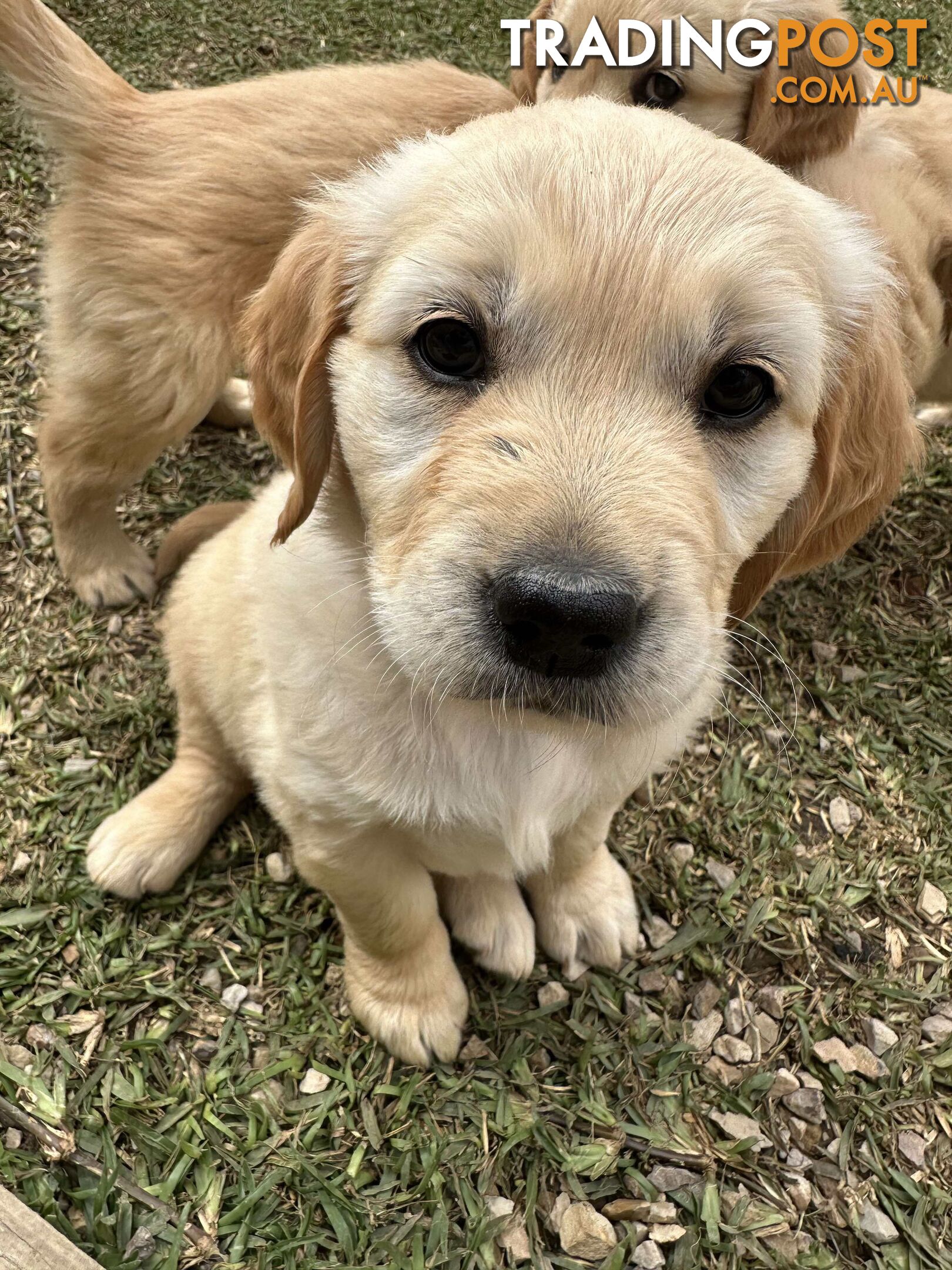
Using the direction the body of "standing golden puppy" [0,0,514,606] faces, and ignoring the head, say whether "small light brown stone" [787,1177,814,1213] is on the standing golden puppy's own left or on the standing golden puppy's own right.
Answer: on the standing golden puppy's own right

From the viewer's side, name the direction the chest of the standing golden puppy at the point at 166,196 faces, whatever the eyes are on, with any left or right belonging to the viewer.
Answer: facing to the right of the viewer

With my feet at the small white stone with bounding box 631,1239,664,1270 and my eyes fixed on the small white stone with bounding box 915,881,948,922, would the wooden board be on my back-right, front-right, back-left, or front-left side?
back-left

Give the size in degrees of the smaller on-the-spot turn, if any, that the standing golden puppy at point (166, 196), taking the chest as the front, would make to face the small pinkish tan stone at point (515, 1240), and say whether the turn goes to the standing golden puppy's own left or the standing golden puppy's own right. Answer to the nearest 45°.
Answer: approximately 90° to the standing golden puppy's own right

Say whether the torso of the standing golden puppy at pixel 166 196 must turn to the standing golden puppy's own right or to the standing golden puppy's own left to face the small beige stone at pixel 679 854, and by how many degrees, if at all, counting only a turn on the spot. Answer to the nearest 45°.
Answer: approximately 45° to the standing golden puppy's own right

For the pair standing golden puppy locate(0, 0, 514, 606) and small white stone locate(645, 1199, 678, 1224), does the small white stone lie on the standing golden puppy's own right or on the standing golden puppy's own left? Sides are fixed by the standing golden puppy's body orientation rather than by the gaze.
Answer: on the standing golden puppy's own right

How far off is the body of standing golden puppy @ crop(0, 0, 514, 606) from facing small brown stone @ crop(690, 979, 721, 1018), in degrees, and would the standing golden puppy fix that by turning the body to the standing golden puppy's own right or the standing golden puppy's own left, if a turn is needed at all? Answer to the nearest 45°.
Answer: approximately 45° to the standing golden puppy's own right

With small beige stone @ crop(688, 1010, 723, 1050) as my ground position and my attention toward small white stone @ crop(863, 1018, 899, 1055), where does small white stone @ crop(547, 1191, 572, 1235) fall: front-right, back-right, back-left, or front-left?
back-right

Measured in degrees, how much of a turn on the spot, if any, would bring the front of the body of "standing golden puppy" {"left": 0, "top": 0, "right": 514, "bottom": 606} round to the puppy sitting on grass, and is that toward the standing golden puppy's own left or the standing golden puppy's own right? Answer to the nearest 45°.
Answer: approximately 90° to the standing golden puppy's own right

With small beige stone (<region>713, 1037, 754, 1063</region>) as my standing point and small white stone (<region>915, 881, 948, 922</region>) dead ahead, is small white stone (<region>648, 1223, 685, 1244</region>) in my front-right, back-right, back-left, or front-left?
back-right

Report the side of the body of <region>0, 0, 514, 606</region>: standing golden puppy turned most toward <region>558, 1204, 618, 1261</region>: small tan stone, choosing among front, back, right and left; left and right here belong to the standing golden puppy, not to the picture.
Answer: right
